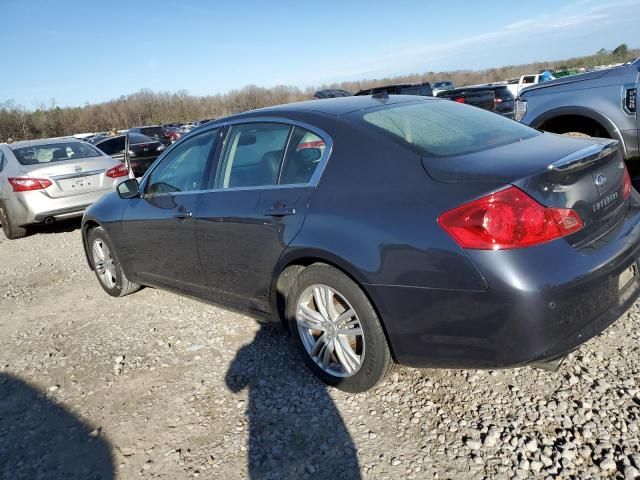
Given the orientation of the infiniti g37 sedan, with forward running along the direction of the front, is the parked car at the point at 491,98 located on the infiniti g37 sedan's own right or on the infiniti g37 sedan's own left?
on the infiniti g37 sedan's own right

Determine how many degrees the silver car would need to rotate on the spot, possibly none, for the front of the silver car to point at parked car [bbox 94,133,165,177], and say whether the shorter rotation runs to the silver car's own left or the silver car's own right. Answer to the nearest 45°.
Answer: approximately 45° to the silver car's own right

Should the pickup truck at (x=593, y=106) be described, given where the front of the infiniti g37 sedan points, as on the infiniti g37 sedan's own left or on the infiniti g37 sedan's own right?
on the infiniti g37 sedan's own right

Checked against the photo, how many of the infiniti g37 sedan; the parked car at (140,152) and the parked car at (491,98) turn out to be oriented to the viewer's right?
0

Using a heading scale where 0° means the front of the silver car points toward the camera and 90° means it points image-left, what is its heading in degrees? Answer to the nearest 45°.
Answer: approximately 135°

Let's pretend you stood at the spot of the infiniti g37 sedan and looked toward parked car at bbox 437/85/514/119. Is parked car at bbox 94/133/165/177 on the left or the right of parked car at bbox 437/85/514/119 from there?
left

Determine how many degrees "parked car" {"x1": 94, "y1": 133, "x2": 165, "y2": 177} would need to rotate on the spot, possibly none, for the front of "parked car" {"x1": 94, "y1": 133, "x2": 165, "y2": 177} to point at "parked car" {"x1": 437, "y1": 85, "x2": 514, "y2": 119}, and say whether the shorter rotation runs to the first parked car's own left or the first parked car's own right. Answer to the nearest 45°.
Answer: approximately 135° to the first parked car's own right

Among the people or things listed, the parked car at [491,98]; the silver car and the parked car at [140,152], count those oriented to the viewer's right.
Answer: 0

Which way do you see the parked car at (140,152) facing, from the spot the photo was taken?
facing away from the viewer and to the left of the viewer

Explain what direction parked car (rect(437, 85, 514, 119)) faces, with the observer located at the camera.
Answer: facing away from the viewer and to the left of the viewer

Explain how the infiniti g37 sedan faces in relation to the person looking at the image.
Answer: facing away from the viewer and to the left of the viewer

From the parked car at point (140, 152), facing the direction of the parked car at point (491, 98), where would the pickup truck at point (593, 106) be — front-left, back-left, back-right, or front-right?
front-right

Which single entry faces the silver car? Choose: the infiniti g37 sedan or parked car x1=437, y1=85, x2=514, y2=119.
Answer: the infiniti g37 sedan

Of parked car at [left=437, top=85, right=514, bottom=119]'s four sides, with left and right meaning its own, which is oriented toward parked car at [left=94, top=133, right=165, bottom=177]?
left

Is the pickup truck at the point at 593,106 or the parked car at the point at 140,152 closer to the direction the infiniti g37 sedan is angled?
the parked car

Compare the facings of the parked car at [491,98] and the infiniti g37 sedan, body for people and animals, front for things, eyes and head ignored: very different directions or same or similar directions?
same or similar directions

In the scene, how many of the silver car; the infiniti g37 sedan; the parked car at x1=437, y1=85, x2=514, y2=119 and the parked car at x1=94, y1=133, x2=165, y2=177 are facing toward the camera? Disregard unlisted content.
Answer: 0

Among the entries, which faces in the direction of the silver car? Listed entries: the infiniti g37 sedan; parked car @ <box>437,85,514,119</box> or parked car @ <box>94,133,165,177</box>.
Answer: the infiniti g37 sedan
